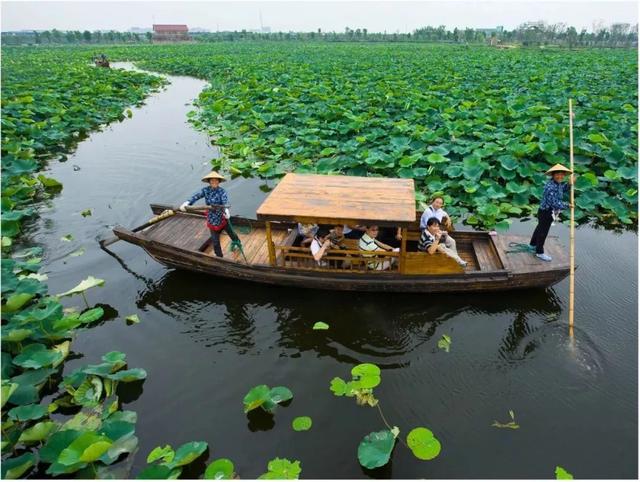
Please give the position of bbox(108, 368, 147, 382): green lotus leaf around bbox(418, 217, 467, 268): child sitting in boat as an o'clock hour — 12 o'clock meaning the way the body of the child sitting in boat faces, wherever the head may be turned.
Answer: The green lotus leaf is roughly at 3 o'clock from the child sitting in boat.

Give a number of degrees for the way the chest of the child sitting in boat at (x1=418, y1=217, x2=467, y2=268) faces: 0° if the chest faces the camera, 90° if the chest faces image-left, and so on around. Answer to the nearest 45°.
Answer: approximately 315°

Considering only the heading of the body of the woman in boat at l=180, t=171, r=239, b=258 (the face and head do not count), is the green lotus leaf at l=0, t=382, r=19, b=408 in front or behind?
in front

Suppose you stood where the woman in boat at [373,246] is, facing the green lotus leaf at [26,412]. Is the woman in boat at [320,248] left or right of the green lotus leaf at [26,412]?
right

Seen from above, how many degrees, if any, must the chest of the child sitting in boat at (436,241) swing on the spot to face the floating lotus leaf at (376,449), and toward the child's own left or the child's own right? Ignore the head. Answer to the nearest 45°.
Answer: approximately 45° to the child's own right
